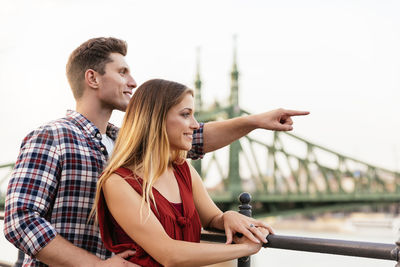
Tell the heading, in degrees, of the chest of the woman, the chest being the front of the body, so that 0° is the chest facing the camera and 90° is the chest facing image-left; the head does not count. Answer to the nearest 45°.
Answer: approximately 315°

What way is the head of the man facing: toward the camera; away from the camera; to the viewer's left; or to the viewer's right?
to the viewer's right
